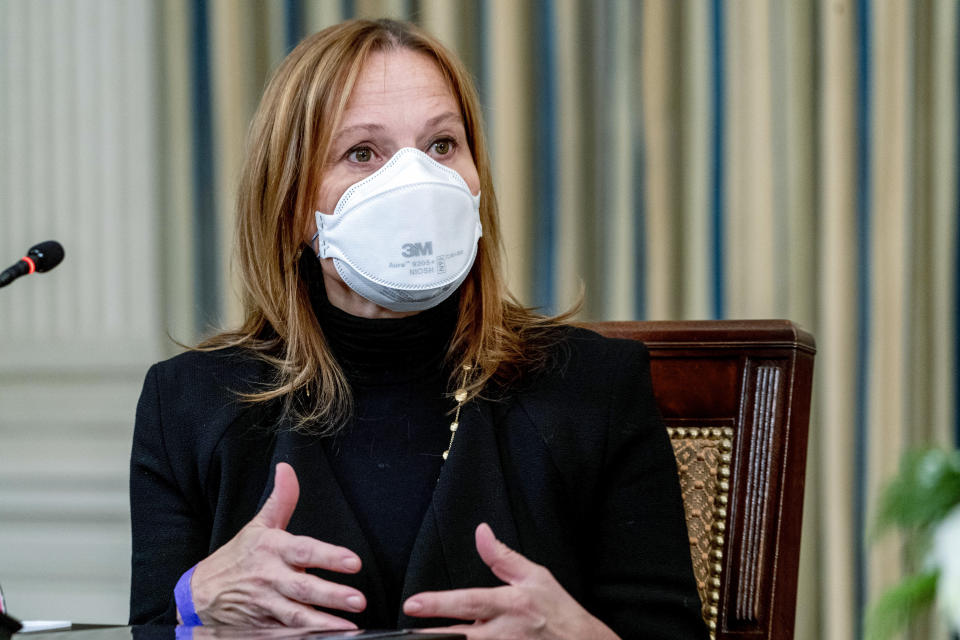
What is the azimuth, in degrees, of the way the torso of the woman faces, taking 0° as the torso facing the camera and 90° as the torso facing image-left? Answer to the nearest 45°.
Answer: approximately 0°
